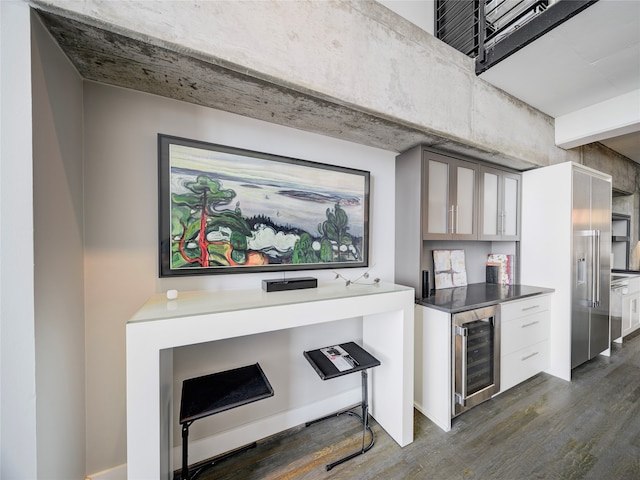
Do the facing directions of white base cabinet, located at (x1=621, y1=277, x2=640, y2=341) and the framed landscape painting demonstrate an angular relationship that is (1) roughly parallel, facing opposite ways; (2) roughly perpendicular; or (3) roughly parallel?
roughly parallel

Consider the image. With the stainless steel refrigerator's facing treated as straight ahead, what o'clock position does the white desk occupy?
The white desk is roughly at 2 o'clock from the stainless steel refrigerator.

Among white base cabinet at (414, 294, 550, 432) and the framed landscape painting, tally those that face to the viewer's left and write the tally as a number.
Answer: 0

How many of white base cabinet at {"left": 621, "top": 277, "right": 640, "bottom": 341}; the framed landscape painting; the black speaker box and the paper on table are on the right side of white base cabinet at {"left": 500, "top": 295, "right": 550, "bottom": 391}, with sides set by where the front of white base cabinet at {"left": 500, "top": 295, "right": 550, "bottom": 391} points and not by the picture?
3

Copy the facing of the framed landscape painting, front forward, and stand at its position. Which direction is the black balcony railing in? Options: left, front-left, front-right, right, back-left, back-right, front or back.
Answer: front-left

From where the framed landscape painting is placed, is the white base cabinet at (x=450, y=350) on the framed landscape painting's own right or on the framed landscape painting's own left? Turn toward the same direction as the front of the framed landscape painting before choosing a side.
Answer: on the framed landscape painting's own left

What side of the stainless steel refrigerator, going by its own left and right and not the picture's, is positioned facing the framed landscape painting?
right

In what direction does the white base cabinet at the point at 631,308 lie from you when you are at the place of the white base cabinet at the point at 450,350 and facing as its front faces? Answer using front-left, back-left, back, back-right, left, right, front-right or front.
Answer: left
